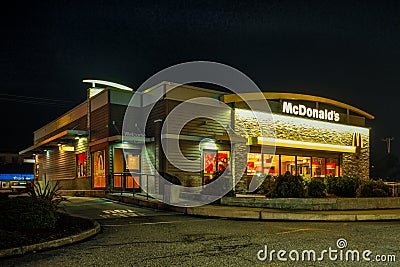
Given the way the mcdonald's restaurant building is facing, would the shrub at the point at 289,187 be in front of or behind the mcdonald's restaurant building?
in front

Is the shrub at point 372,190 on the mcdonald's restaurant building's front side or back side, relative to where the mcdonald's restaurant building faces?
on the front side

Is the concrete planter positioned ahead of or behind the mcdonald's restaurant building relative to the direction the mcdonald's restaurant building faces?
ahead

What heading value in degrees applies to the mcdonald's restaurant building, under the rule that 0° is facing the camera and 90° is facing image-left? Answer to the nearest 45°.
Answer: approximately 315°
